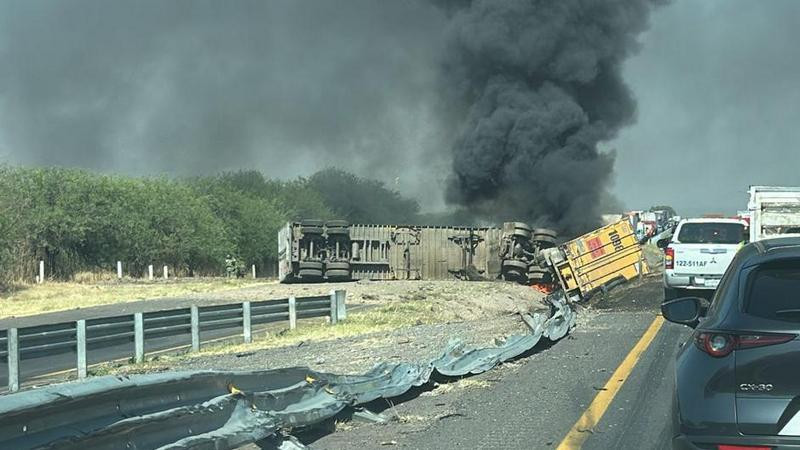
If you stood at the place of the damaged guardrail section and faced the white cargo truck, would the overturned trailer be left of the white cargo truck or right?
left

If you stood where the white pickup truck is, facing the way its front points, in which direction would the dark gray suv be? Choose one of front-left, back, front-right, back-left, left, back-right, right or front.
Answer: back

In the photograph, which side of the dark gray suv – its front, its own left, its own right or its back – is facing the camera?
back

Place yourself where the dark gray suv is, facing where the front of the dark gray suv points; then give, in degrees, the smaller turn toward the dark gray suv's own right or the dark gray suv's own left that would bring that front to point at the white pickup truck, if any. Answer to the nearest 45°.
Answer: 0° — it already faces it

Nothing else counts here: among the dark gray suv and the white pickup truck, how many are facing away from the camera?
2

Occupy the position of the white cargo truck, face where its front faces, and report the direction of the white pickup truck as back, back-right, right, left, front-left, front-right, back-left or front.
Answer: back-left

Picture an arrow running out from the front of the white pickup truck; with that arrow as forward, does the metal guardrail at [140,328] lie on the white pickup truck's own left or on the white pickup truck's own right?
on the white pickup truck's own left

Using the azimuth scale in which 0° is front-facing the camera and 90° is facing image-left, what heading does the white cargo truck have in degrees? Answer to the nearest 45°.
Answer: approximately 180°

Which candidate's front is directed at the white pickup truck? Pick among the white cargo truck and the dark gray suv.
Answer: the dark gray suv

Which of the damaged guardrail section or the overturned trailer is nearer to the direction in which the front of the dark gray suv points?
the overturned trailer

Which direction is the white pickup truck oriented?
away from the camera

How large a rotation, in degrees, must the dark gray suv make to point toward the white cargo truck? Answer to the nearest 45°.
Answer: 0° — it already faces it

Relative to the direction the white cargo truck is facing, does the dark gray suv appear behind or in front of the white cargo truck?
behind
